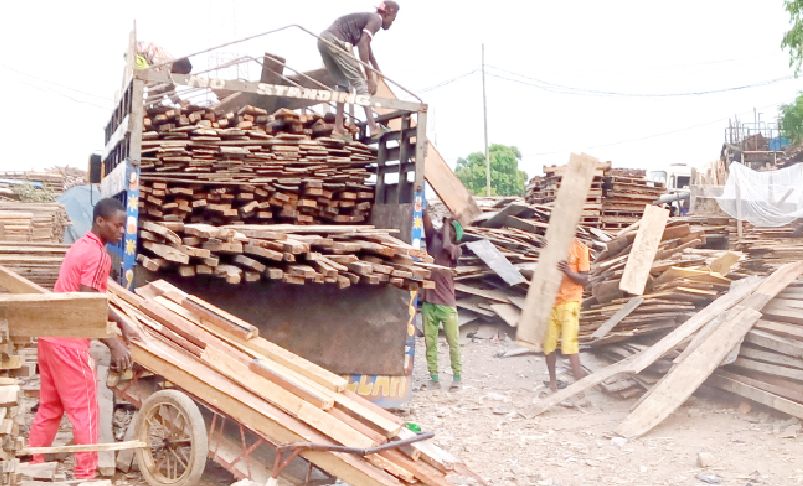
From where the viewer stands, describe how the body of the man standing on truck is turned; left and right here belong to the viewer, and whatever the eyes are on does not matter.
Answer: facing to the right of the viewer

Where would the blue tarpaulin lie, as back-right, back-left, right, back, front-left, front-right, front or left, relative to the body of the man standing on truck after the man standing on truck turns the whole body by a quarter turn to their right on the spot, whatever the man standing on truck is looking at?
back-right

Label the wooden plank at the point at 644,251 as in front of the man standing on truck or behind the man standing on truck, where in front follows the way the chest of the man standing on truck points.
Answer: in front

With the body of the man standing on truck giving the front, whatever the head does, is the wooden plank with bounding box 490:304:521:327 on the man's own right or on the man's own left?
on the man's own left

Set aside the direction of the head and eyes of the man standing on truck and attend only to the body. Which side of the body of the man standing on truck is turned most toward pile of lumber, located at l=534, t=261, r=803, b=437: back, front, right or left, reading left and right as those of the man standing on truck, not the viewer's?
front

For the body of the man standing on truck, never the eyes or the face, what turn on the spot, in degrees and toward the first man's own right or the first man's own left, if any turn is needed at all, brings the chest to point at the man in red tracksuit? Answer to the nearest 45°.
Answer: approximately 135° to the first man's own right

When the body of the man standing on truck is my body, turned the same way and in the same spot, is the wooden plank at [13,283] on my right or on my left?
on my right

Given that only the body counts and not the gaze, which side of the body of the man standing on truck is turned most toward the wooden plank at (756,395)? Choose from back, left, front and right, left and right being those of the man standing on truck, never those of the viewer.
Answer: front

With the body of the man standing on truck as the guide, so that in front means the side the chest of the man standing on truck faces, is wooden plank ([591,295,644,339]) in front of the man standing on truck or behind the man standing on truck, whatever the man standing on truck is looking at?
in front

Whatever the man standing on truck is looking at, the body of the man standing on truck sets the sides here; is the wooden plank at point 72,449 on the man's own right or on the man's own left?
on the man's own right

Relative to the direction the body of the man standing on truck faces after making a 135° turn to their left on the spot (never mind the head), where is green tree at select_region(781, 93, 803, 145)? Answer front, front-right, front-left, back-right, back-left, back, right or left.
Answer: right
